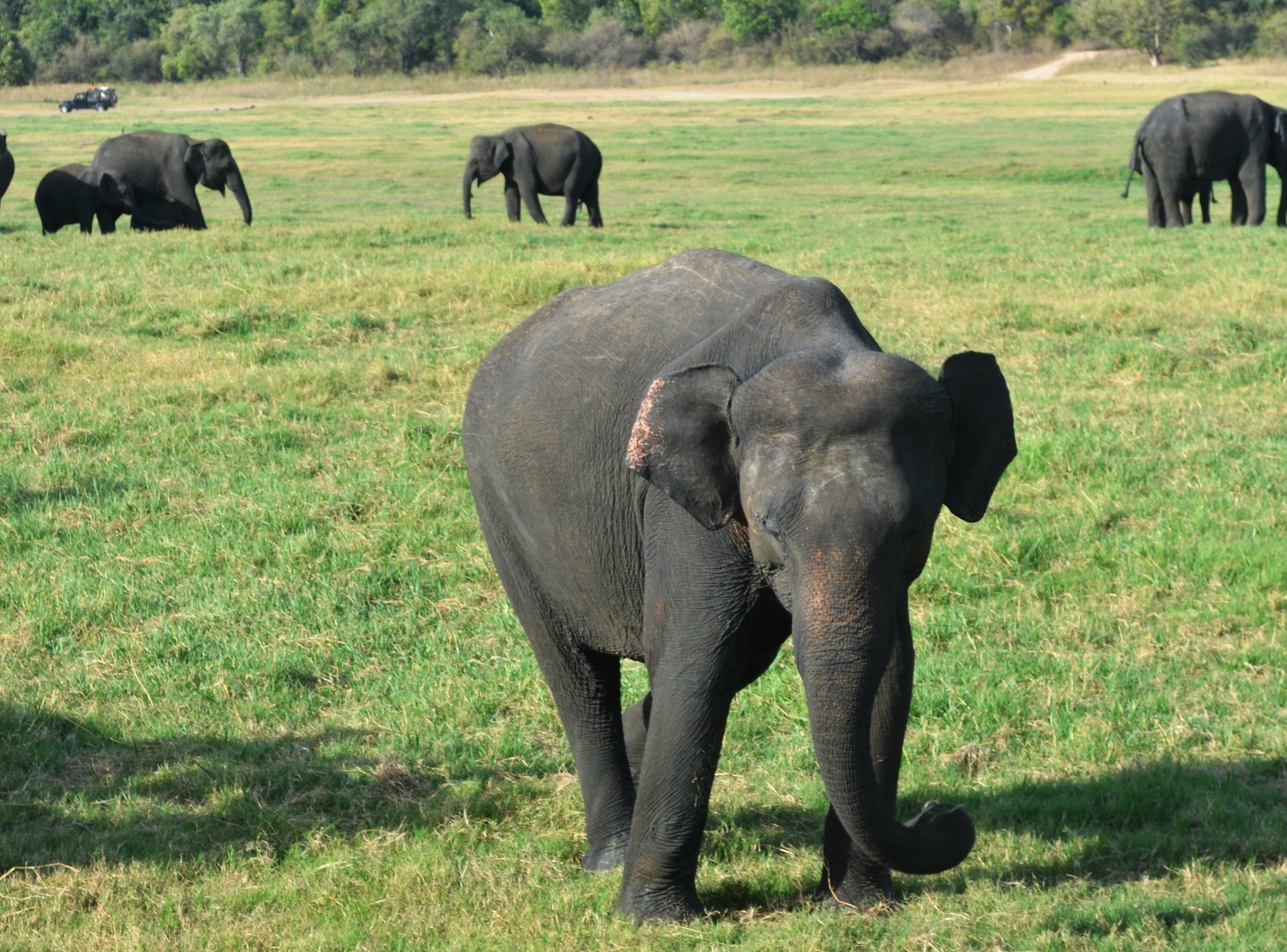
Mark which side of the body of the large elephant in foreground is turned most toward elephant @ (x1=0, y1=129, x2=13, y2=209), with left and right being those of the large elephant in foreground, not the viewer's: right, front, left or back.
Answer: back

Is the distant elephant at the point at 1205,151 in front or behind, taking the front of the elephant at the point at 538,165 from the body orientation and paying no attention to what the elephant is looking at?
behind

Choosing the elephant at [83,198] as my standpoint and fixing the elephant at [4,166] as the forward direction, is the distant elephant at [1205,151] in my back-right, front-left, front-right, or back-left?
back-right

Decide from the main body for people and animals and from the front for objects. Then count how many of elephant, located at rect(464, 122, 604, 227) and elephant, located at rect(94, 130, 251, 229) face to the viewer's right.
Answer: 1

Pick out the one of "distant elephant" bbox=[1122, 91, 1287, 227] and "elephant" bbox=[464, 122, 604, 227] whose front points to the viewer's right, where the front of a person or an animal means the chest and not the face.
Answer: the distant elephant

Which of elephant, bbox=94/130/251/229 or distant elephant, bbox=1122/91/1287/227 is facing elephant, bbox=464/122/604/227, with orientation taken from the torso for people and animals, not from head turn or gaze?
elephant, bbox=94/130/251/229

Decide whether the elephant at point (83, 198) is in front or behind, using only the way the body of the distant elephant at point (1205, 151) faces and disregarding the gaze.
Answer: behind

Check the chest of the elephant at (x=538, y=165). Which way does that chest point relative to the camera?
to the viewer's left

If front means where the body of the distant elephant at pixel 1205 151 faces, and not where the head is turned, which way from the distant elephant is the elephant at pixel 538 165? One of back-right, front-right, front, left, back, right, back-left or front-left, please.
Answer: back

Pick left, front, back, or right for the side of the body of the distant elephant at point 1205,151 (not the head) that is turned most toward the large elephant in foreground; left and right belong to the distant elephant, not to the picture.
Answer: right

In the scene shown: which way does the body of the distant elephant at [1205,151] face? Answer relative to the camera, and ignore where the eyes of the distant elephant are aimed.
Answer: to the viewer's right

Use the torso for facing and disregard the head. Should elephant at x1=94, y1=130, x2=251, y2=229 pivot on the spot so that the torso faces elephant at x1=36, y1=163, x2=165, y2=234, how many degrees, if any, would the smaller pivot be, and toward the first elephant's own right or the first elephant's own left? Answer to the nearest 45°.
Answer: approximately 135° to the first elephant's own right

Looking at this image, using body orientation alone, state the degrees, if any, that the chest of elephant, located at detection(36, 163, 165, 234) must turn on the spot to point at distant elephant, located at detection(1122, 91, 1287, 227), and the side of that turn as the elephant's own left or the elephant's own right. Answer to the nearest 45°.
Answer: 0° — it already faces it

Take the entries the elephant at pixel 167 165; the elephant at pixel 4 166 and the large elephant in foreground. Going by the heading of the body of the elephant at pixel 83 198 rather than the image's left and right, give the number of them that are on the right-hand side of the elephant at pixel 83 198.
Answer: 1

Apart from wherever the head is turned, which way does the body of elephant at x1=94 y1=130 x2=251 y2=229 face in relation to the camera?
to the viewer's right

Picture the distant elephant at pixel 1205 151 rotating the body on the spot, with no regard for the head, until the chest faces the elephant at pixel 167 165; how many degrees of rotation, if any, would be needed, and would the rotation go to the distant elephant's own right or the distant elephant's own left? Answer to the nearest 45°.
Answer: approximately 180°

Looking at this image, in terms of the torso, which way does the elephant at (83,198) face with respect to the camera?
to the viewer's right
